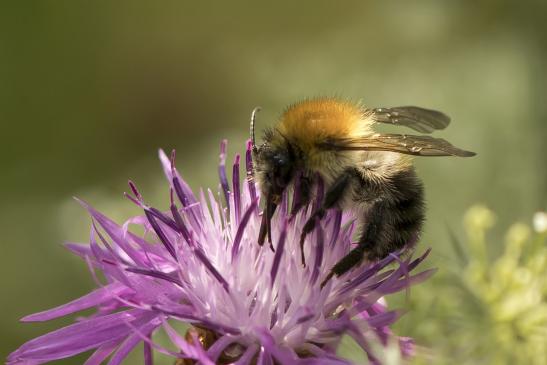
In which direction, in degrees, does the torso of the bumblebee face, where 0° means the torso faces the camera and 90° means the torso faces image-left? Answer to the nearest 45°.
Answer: approximately 90°
